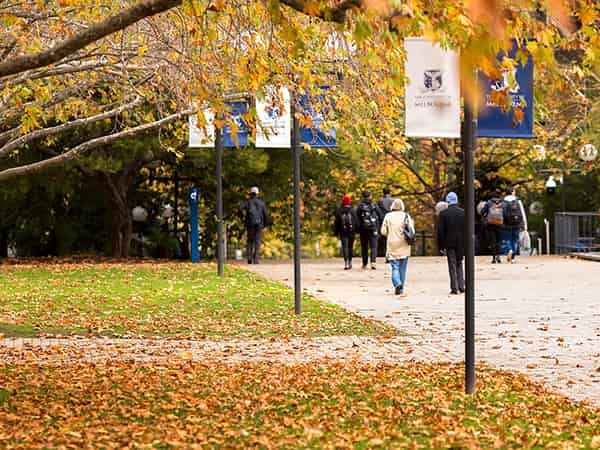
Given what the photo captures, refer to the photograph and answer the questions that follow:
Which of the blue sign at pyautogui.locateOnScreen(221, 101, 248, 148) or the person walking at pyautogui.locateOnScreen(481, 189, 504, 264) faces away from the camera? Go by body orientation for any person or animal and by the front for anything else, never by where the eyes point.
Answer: the person walking

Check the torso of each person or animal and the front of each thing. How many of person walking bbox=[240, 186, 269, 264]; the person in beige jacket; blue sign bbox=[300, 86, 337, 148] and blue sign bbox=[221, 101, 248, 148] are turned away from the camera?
2

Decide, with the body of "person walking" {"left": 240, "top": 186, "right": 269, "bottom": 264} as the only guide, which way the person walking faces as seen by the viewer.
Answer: away from the camera

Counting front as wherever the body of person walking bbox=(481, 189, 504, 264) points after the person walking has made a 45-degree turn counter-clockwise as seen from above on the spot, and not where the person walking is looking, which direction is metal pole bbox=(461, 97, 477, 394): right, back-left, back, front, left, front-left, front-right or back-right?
back-left

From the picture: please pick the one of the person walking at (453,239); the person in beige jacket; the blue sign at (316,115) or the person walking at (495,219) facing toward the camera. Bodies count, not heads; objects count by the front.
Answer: the blue sign

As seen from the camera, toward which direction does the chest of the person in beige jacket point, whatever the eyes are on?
away from the camera

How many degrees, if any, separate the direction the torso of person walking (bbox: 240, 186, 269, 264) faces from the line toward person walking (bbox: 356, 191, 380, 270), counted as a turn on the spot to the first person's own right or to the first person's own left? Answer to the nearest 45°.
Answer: approximately 135° to the first person's own right

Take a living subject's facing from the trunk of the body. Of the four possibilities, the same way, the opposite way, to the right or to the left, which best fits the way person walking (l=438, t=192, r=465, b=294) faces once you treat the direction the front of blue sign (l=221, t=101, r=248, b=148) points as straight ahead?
the opposite way

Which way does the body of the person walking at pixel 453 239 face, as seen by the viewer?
away from the camera

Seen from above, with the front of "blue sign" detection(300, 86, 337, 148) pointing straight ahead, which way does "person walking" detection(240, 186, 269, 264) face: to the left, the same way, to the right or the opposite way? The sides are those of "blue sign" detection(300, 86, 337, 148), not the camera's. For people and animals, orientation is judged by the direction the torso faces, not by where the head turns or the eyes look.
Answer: the opposite way

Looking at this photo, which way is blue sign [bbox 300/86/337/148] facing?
toward the camera

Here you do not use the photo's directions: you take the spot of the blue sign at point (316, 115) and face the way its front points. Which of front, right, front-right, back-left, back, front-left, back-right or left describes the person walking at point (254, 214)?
back

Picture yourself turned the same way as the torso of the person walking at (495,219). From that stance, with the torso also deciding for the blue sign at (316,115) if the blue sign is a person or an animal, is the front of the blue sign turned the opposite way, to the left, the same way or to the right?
the opposite way
